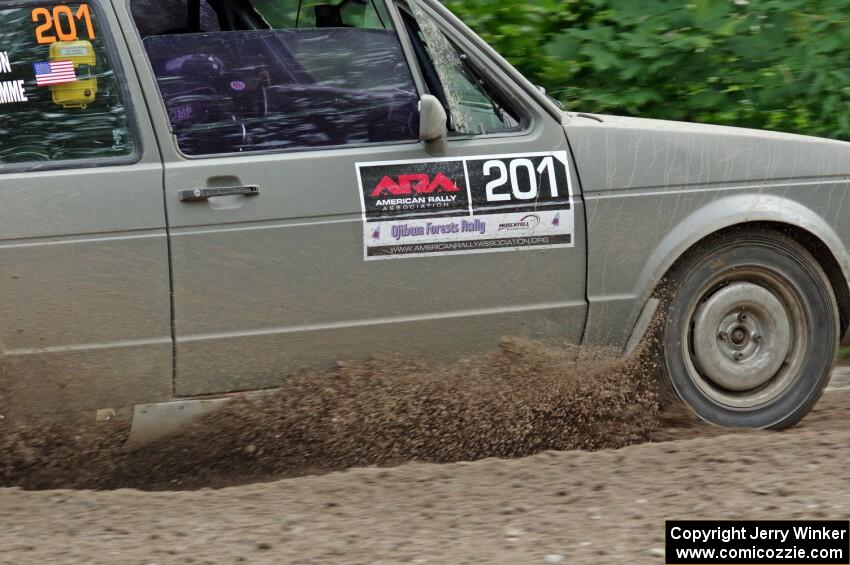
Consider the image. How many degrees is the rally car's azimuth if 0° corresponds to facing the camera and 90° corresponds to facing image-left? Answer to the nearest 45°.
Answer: approximately 270°
